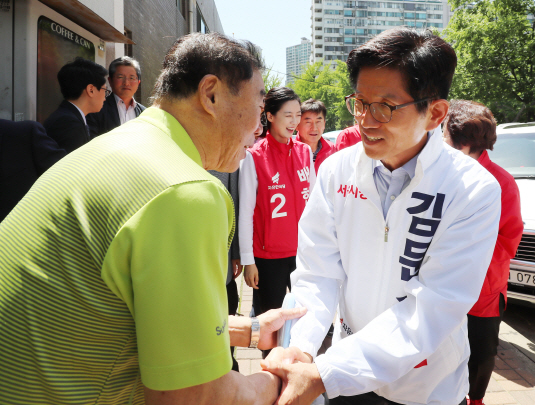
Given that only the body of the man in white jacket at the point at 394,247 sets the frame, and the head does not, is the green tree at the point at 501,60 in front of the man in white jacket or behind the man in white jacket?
behind

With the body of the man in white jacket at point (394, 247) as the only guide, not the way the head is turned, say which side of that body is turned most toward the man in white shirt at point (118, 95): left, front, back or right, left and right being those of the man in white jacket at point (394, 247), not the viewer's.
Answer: right

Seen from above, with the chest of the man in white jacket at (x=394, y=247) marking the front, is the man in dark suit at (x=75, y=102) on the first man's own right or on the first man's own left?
on the first man's own right

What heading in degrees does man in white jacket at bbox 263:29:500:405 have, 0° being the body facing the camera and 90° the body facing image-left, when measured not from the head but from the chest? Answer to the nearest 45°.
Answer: approximately 45°

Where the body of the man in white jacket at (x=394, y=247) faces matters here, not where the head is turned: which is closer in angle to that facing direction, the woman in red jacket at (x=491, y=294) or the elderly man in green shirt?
the elderly man in green shirt

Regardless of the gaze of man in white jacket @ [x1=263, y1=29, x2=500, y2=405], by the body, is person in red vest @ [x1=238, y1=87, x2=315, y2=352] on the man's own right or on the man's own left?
on the man's own right

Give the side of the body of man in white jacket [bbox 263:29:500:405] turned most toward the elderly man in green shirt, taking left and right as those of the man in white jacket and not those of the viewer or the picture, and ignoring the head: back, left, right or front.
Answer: front

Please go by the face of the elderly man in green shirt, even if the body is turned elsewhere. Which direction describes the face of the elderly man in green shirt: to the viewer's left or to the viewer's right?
to the viewer's right

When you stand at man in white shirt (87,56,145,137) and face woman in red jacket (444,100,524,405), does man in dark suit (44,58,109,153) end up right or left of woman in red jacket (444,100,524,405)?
right

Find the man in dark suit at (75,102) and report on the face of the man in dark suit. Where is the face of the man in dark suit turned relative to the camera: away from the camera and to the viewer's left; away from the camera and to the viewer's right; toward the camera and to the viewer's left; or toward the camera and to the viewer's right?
away from the camera and to the viewer's right
